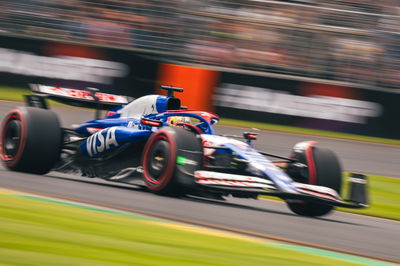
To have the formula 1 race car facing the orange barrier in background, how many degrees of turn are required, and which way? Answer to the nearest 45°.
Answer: approximately 135° to its left

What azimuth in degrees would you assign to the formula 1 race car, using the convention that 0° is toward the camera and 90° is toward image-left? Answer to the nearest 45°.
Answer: approximately 315°
